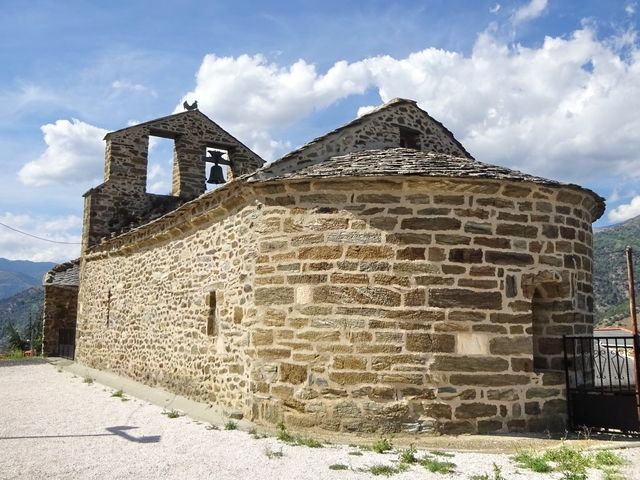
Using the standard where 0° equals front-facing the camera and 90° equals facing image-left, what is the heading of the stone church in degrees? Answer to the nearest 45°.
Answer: approximately 135°

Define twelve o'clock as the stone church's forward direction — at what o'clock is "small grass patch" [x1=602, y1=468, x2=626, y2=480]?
The small grass patch is roughly at 6 o'clock from the stone church.

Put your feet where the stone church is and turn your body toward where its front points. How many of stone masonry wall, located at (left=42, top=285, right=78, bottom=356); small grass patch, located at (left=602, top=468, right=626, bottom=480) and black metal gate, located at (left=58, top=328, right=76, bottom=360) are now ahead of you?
2

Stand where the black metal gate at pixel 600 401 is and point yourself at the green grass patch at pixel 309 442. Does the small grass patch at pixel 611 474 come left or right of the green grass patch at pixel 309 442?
left

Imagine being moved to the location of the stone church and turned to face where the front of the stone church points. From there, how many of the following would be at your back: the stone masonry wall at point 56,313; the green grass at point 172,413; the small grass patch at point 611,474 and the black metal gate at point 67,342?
1

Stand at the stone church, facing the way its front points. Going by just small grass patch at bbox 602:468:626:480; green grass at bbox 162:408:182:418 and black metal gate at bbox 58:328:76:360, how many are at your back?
1

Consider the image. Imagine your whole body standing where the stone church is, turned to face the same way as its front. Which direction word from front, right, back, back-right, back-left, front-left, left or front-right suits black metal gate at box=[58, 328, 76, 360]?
front

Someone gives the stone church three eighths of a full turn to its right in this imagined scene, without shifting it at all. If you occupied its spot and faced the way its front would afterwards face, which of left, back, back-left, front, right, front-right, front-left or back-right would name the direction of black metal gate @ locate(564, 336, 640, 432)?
front

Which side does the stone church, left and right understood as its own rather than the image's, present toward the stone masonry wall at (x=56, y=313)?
front
